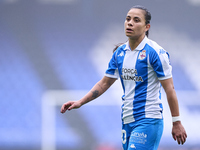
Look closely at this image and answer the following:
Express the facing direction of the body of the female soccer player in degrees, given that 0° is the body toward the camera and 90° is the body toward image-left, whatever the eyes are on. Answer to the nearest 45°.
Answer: approximately 45°
